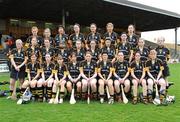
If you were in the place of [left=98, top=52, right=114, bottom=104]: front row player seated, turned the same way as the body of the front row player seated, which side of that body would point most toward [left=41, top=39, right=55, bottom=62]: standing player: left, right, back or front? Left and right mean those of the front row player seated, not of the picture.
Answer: right

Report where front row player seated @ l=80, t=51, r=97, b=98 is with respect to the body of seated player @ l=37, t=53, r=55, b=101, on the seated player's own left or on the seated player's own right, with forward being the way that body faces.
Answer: on the seated player's own left

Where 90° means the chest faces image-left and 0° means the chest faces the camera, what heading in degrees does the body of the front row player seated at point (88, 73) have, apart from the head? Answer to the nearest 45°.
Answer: approximately 0°

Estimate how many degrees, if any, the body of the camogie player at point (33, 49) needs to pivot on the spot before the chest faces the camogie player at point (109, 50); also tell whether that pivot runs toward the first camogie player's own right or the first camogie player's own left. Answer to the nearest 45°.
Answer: approximately 90° to the first camogie player's own left

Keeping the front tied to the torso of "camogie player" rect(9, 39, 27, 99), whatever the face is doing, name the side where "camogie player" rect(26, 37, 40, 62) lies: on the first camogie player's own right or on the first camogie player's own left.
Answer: on the first camogie player's own left

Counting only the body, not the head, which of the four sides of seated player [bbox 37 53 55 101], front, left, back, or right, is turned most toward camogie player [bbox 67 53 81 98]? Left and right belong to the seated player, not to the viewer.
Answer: left

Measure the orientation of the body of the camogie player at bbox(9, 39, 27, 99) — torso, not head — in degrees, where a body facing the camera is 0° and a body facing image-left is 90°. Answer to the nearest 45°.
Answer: approximately 0°

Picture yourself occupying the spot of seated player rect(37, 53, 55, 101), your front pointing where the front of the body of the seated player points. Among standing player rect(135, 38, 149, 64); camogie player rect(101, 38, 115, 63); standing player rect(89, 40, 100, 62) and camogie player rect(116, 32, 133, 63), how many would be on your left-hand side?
4
